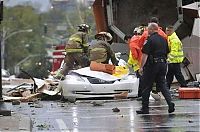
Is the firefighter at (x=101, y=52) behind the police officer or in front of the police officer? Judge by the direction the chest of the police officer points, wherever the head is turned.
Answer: in front

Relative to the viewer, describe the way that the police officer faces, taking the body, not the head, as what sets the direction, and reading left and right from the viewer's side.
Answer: facing away from the viewer and to the left of the viewer

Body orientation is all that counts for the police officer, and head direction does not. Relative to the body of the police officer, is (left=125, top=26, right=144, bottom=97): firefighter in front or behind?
in front

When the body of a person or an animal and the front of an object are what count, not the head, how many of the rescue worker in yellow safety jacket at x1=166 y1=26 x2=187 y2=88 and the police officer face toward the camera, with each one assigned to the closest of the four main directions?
0

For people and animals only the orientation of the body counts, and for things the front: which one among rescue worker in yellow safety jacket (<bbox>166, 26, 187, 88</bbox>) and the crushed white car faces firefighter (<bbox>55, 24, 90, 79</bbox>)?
rescue worker in yellow safety jacket (<bbox>166, 26, 187, 88</bbox>)

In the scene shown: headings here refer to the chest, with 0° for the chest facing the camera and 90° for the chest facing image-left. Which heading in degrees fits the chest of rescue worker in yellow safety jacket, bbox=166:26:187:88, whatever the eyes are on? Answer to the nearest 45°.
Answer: approximately 90°

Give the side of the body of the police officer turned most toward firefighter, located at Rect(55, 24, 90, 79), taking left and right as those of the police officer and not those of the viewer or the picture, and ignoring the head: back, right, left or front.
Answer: front
